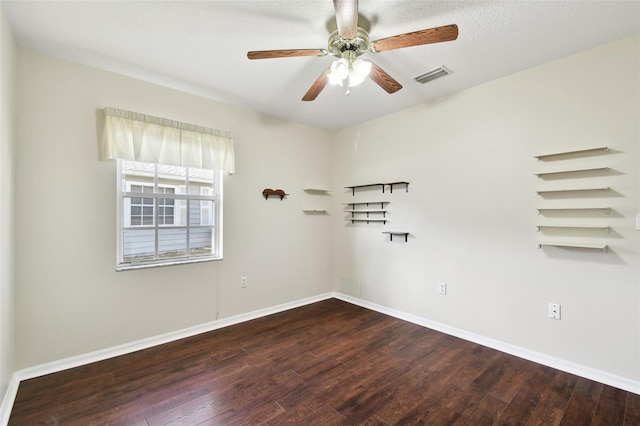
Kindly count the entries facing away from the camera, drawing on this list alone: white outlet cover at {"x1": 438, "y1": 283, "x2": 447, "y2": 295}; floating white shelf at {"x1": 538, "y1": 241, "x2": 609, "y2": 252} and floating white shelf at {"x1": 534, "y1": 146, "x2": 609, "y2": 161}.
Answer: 0

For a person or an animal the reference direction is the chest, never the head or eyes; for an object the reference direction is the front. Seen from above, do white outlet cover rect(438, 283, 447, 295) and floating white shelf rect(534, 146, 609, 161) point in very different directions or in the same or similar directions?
same or similar directions

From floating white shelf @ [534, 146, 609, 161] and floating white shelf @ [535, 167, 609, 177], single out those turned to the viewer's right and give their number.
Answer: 0

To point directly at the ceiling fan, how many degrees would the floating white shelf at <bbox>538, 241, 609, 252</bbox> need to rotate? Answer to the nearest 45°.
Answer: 0° — it already faces it

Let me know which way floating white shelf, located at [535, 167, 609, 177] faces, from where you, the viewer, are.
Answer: facing the viewer and to the left of the viewer

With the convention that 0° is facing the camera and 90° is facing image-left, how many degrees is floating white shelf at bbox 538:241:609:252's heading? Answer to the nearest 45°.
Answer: approximately 45°

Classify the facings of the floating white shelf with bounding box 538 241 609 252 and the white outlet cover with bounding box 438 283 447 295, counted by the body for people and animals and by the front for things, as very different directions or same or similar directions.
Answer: same or similar directions
